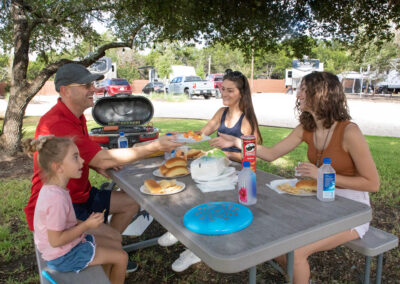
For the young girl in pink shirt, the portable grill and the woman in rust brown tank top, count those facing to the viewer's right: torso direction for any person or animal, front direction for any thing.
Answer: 1

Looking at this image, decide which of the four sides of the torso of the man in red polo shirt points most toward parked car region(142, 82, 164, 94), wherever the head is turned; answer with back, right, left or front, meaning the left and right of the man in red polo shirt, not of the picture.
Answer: left

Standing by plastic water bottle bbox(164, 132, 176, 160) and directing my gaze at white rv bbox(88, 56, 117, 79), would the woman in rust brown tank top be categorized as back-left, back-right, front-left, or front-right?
back-right

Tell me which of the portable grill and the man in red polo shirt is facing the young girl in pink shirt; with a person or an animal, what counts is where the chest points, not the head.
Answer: the portable grill

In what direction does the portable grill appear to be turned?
toward the camera

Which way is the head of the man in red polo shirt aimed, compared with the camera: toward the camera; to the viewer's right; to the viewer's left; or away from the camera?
to the viewer's right

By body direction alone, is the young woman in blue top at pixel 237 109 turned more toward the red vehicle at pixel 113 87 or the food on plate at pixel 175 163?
the food on plate

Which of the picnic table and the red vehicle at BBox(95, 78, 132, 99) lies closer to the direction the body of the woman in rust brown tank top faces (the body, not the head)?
the picnic table

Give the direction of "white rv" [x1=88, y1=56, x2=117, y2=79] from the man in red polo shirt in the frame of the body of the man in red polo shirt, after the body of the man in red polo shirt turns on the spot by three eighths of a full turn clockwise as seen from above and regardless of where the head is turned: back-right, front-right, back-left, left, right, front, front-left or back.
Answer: back-right

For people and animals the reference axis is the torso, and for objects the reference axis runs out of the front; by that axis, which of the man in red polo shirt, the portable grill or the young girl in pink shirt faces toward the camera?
the portable grill

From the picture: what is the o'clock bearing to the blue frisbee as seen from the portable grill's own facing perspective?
The blue frisbee is roughly at 12 o'clock from the portable grill.

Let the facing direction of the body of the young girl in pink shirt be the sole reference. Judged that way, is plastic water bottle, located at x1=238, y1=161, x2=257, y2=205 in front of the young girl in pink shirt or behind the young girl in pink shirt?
in front

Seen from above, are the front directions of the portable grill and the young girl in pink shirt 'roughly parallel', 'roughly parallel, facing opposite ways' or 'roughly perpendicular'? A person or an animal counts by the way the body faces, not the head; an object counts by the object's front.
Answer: roughly perpendicular

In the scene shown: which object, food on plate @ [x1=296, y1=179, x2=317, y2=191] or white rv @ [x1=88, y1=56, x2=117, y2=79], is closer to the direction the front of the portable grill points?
the food on plate

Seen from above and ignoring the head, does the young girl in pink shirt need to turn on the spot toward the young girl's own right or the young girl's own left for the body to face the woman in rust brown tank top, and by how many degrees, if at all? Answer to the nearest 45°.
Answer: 0° — they already face them

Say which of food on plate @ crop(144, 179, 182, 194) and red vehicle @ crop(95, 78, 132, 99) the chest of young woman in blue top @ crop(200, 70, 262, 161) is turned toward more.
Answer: the food on plate

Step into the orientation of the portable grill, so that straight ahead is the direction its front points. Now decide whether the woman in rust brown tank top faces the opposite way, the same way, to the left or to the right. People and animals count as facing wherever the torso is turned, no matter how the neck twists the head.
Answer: to the right

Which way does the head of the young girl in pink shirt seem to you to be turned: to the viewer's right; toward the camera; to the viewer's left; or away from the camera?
to the viewer's right

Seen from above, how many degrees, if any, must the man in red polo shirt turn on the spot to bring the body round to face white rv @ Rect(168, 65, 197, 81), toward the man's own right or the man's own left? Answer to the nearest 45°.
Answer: approximately 90° to the man's own left
